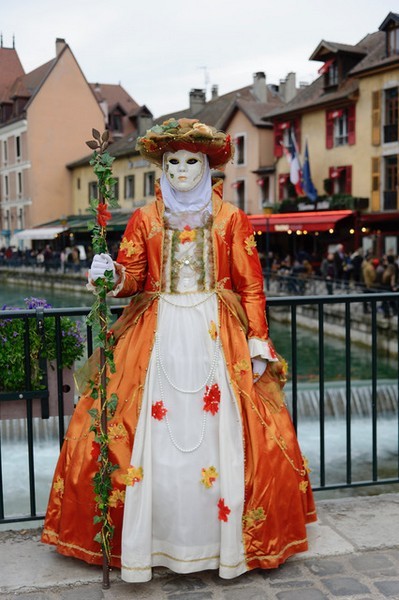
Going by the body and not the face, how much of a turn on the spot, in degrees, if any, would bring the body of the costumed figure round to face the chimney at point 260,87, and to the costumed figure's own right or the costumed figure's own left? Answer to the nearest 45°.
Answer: approximately 180°

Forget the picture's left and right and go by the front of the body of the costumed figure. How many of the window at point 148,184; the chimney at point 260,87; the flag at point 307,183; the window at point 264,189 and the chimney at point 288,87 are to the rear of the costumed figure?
5

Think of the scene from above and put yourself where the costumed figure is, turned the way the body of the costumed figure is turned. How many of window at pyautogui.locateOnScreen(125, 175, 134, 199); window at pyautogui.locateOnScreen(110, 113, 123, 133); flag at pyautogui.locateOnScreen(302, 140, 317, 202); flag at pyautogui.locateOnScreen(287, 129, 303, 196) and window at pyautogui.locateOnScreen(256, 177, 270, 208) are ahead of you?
0

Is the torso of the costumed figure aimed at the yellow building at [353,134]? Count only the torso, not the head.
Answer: no

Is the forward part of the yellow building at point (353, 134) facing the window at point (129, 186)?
no

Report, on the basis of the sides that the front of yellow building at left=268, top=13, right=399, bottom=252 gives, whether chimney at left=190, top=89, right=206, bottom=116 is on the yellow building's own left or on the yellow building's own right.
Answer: on the yellow building's own right

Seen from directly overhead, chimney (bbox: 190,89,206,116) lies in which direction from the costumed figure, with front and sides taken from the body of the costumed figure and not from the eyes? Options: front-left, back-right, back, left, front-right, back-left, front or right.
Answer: back

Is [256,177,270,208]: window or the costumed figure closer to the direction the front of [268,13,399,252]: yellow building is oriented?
the costumed figure

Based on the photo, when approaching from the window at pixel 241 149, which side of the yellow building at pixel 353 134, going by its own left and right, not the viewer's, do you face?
right

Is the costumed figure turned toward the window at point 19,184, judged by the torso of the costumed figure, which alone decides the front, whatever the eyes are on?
no

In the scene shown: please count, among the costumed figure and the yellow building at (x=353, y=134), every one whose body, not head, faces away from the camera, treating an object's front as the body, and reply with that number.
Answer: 0

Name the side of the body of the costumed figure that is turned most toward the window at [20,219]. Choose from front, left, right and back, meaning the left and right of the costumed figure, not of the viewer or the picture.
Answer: back

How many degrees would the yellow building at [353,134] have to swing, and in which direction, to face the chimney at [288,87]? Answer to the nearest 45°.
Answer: approximately 135° to its right

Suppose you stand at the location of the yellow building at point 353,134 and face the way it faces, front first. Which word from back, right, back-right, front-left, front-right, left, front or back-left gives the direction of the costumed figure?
front-left

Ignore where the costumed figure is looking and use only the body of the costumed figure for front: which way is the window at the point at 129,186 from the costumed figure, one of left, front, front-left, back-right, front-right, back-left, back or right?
back

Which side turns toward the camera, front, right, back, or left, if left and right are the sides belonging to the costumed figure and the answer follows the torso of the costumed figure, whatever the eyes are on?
front

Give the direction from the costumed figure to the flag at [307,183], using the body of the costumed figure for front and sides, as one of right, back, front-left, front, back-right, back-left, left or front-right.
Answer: back

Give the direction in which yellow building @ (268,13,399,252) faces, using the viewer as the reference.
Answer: facing the viewer and to the left of the viewer

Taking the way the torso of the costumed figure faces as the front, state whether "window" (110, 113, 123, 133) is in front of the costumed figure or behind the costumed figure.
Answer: behind

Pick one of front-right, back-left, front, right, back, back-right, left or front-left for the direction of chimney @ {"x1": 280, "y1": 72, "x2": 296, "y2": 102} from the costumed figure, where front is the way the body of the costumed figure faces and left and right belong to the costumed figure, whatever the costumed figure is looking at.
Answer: back
